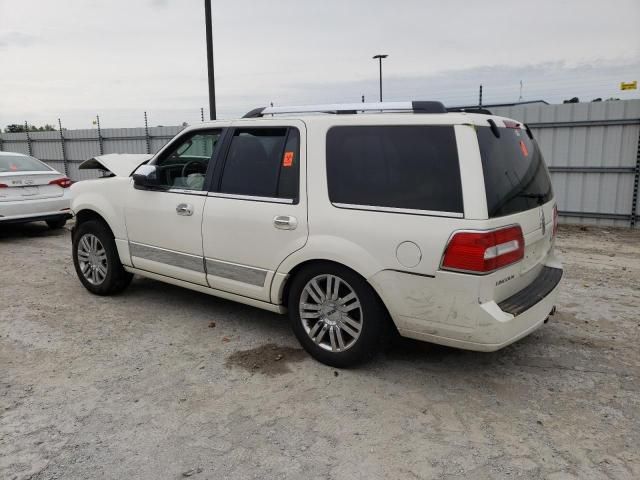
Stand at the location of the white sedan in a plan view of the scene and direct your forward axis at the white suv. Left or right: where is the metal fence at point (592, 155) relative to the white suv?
left

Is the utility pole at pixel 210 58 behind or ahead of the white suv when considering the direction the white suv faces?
ahead

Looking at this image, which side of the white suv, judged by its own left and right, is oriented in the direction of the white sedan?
front

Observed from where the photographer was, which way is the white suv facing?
facing away from the viewer and to the left of the viewer

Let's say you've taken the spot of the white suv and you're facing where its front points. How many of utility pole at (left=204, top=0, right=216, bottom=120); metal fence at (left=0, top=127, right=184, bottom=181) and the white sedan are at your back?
0

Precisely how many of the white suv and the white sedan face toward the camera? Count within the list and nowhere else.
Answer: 0

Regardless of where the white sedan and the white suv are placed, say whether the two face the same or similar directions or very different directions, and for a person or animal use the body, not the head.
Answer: same or similar directions

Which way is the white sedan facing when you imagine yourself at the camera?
facing away from the viewer and to the left of the viewer
